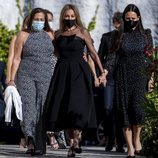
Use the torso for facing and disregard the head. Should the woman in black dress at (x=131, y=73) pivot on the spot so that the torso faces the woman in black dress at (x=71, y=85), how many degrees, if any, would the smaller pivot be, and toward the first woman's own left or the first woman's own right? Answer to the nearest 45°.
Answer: approximately 90° to the first woman's own right

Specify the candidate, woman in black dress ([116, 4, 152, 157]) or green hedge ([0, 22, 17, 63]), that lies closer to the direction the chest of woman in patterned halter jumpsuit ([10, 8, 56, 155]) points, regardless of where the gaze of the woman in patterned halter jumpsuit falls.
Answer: the woman in black dress

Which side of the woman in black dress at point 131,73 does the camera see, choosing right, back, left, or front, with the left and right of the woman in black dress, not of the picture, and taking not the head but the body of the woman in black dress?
front

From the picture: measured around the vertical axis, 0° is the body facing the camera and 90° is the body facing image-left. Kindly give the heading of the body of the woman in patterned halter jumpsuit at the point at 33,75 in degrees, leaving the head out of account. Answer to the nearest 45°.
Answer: approximately 0°

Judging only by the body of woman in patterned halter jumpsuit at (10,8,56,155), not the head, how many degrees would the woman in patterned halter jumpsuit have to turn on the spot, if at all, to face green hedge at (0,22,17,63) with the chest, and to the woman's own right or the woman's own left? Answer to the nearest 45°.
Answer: approximately 180°

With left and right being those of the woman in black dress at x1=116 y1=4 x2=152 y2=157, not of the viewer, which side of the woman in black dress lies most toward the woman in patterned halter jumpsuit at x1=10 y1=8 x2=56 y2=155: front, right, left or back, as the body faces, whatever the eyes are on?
right

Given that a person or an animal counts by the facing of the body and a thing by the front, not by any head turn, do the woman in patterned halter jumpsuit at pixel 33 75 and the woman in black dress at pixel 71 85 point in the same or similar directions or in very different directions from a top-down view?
same or similar directions
